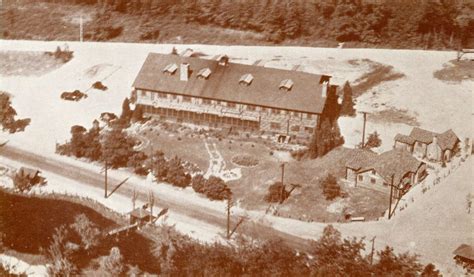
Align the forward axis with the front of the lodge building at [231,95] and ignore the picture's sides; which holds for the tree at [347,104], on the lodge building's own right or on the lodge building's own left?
on the lodge building's own left

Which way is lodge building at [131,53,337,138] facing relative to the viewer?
toward the camera

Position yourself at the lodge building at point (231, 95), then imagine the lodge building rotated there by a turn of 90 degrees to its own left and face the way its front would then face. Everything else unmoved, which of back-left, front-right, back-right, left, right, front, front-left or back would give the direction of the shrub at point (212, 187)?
right

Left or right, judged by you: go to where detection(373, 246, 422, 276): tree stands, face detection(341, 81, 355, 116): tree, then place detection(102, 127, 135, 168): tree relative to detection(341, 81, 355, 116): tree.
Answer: left

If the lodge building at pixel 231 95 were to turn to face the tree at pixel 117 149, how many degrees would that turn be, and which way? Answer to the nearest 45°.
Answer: approximately 45° to its right

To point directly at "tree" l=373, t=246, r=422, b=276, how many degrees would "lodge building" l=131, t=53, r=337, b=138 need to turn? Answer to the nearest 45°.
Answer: approximately 45° to its left

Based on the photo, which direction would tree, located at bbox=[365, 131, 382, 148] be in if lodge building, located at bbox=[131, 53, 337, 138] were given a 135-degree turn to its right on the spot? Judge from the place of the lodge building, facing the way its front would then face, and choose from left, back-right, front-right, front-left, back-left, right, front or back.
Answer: back-right
